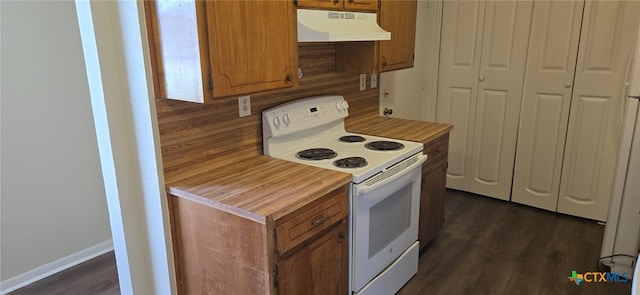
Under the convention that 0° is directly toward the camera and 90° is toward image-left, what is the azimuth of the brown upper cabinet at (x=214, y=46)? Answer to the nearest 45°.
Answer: approximately 315°

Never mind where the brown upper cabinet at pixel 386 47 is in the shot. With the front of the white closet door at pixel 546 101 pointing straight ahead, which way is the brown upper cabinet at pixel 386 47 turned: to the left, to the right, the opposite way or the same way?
to the left

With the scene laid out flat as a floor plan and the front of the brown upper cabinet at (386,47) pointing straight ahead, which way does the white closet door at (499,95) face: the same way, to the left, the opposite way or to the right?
to the right

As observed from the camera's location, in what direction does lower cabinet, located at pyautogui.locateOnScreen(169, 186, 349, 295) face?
facing the viewer and to the right of the viewer

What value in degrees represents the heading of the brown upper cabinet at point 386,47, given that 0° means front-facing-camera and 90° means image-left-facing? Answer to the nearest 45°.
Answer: approximately 315°

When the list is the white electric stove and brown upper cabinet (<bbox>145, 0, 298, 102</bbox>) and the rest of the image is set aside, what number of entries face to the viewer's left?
0

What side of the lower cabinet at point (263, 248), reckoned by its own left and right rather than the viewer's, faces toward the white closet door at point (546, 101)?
left

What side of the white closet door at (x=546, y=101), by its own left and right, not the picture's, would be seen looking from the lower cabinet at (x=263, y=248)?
front

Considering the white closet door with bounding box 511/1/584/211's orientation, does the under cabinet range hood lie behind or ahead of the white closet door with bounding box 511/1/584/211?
ahead

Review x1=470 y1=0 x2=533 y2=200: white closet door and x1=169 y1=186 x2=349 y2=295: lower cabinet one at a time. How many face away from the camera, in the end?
0

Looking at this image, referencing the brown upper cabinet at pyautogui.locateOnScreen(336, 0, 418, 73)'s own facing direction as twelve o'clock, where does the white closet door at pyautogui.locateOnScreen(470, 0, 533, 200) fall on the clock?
The white closet door is roughly at 9 o'clock from the brown upper cabinet.

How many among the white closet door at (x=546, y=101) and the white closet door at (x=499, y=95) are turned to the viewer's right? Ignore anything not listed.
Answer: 0

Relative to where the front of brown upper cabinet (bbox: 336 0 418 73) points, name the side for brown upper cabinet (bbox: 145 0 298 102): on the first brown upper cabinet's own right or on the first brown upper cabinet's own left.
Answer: on the first brown upper cabinet's own right

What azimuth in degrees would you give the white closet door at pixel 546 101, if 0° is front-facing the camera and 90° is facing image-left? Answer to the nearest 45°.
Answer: approximately 45°
